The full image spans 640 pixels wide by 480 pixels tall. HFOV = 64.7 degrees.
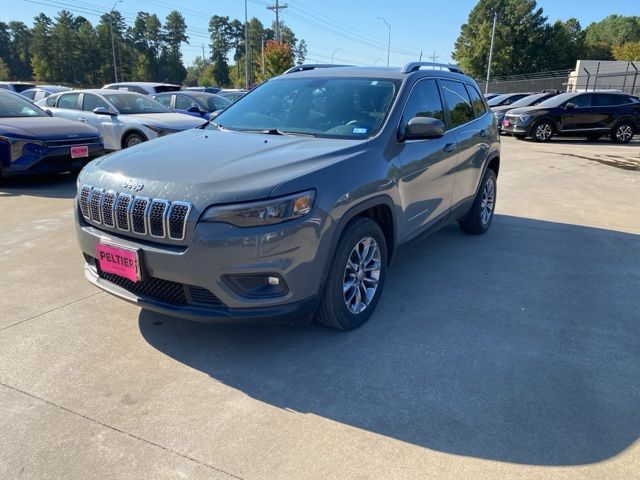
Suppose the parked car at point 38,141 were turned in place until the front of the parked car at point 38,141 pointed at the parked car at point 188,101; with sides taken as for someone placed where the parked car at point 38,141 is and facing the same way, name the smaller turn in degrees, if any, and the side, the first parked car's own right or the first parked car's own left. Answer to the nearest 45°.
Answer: approximately 90° to the first parked car's own left

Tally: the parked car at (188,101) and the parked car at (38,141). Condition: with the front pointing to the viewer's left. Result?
0

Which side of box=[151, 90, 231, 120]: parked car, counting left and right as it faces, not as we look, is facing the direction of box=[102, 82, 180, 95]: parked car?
back

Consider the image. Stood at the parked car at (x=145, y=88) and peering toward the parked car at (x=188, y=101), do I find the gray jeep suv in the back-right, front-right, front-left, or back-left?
front-right

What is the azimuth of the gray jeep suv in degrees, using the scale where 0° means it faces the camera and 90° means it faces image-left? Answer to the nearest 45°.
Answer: approximately 45°

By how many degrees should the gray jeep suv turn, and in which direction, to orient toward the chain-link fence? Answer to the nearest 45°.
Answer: approximately 180°

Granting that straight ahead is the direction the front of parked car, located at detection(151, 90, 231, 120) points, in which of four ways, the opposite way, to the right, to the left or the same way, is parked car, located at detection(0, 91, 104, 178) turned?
the same way

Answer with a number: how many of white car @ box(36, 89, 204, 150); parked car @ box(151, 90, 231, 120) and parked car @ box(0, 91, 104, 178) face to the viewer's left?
0

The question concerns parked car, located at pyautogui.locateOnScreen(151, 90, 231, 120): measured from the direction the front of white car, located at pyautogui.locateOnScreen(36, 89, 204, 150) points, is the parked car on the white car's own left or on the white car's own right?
on the white car's own left

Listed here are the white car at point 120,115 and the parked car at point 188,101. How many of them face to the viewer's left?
0

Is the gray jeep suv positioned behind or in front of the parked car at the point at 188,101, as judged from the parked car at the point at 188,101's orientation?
in front

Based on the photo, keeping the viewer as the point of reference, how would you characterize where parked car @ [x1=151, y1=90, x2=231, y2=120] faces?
facing the viewer and to the right of the viewer

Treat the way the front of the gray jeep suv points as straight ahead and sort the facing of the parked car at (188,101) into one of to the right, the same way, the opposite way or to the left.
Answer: to the left

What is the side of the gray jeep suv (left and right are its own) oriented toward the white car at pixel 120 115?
right

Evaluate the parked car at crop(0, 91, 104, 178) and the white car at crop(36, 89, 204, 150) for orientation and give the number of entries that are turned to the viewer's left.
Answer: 0

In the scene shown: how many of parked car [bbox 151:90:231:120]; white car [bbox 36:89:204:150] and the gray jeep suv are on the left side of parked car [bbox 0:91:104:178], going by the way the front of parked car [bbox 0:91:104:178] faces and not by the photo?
2
